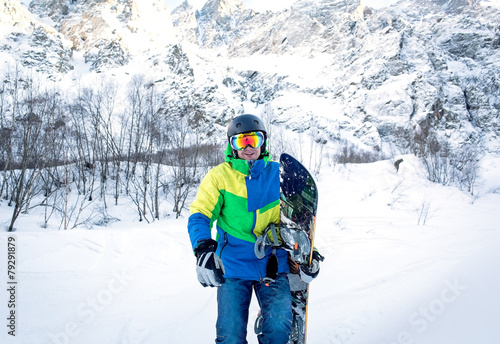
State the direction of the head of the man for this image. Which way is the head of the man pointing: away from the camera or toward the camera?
toward the camera

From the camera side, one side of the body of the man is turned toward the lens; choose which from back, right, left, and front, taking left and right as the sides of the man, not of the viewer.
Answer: front
